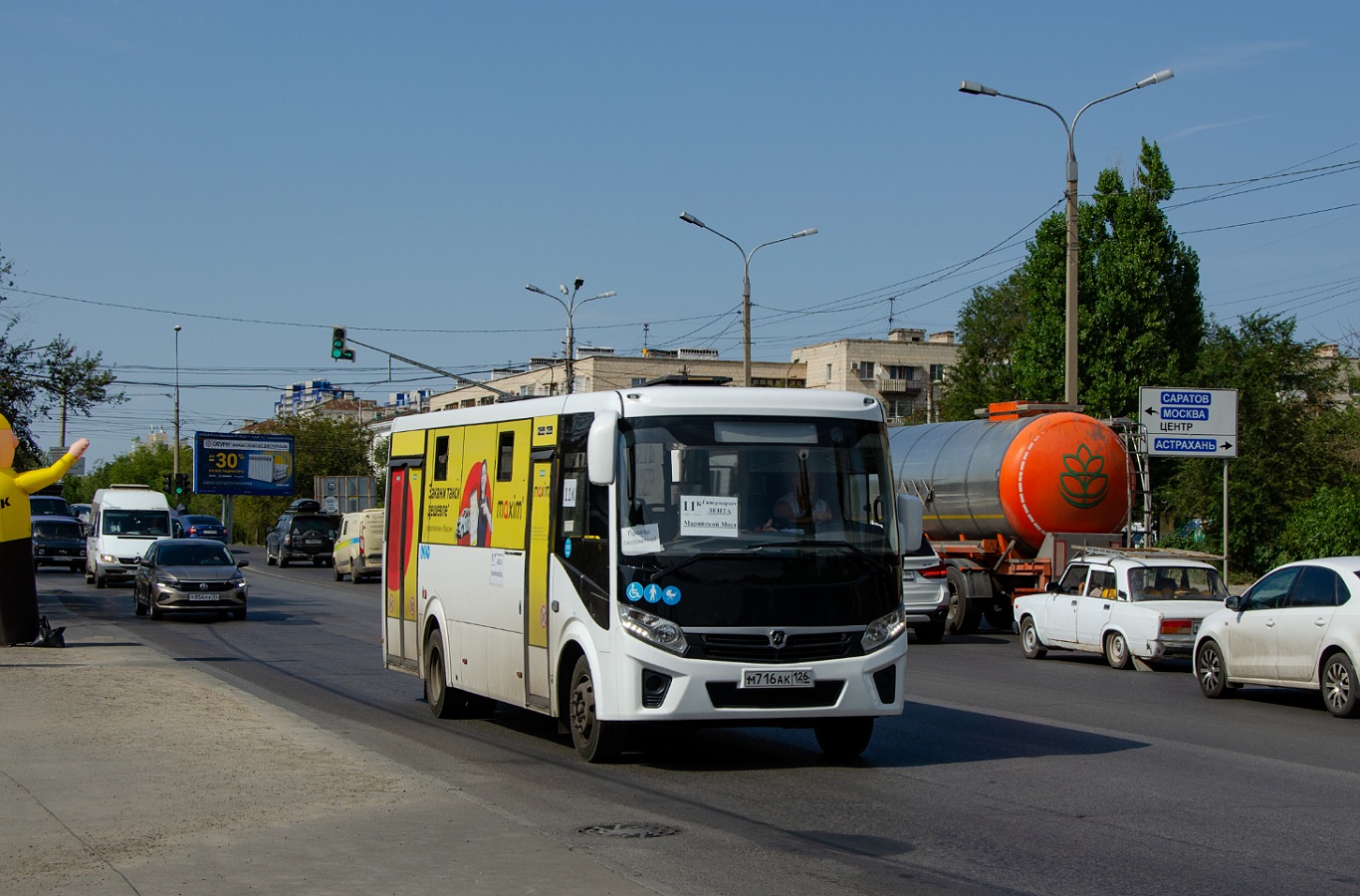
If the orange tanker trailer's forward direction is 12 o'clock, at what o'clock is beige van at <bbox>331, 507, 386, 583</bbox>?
The beige van is roughly at 12 o'clock from the orange tanker trailer.

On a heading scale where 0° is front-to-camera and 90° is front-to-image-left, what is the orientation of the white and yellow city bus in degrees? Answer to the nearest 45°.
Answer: approximately 315°

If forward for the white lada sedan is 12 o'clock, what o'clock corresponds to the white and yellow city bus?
The white and yellow city bus is roughly at 8 o'clock from the white lada sedan.

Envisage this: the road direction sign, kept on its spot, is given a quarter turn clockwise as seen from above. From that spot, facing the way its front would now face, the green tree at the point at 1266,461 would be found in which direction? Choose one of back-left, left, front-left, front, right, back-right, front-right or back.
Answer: right

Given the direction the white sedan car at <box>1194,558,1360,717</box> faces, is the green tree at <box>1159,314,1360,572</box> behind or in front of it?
in front

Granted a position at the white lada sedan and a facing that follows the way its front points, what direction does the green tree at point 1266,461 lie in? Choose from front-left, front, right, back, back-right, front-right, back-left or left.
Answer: front-right

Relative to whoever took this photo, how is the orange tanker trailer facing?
facing away from the viewer and to the left of the viewer

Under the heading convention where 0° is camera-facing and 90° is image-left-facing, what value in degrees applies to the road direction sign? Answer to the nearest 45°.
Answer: approximately 0°

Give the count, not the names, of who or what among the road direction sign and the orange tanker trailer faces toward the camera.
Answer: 1

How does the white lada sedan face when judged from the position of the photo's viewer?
facing away from the viewer and to the left of the viewer

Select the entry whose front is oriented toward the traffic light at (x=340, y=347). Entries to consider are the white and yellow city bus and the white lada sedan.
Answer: the white lada sedan

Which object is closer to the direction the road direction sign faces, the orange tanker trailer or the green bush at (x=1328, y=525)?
the orange tanker trailer
